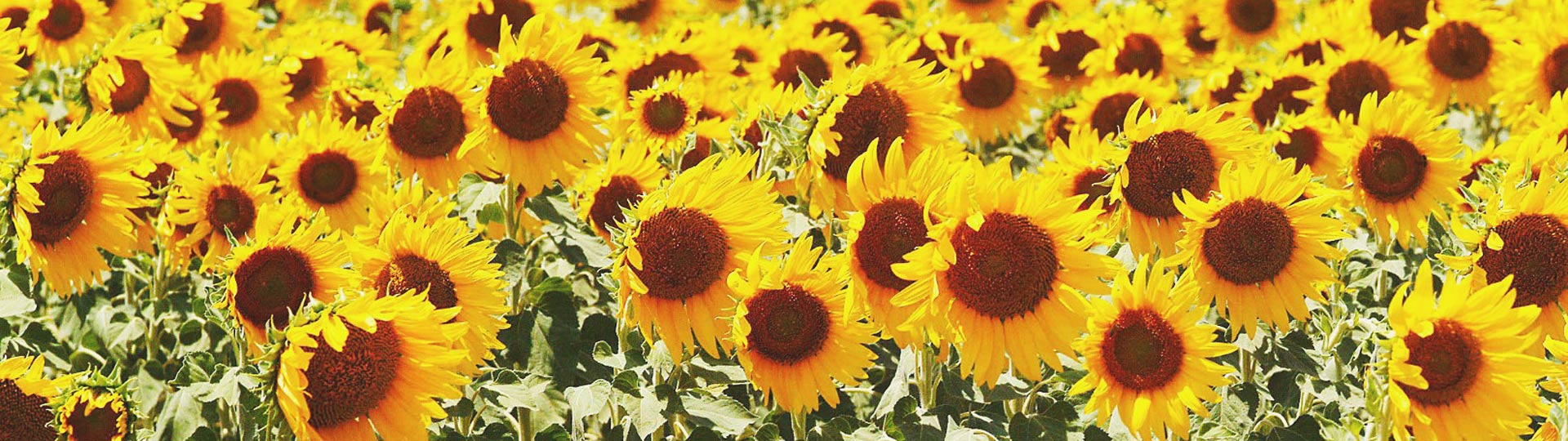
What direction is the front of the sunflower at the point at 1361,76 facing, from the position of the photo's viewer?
facing the viewer and to the left of the viewer

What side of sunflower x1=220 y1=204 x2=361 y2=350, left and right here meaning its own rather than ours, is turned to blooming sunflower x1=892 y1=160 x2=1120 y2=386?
left

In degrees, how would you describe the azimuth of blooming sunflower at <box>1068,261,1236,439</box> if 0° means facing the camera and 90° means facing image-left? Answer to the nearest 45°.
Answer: approximately 0°

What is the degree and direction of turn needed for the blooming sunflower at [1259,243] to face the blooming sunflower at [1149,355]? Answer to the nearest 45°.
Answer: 0° — it already faces it

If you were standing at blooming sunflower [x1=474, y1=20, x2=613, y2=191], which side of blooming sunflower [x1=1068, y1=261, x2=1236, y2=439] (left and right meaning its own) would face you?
right

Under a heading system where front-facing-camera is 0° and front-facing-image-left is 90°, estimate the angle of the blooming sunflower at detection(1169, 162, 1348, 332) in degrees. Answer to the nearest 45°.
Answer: approximately 0°

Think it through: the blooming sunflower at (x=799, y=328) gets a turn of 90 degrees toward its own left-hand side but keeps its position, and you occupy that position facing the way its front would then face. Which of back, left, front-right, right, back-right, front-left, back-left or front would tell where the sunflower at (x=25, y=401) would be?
back

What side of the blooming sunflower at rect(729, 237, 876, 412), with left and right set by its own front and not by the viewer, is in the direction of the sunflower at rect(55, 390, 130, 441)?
right

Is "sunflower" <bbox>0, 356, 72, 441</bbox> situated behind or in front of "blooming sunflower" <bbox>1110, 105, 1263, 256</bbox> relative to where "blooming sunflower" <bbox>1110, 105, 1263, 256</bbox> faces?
in front
